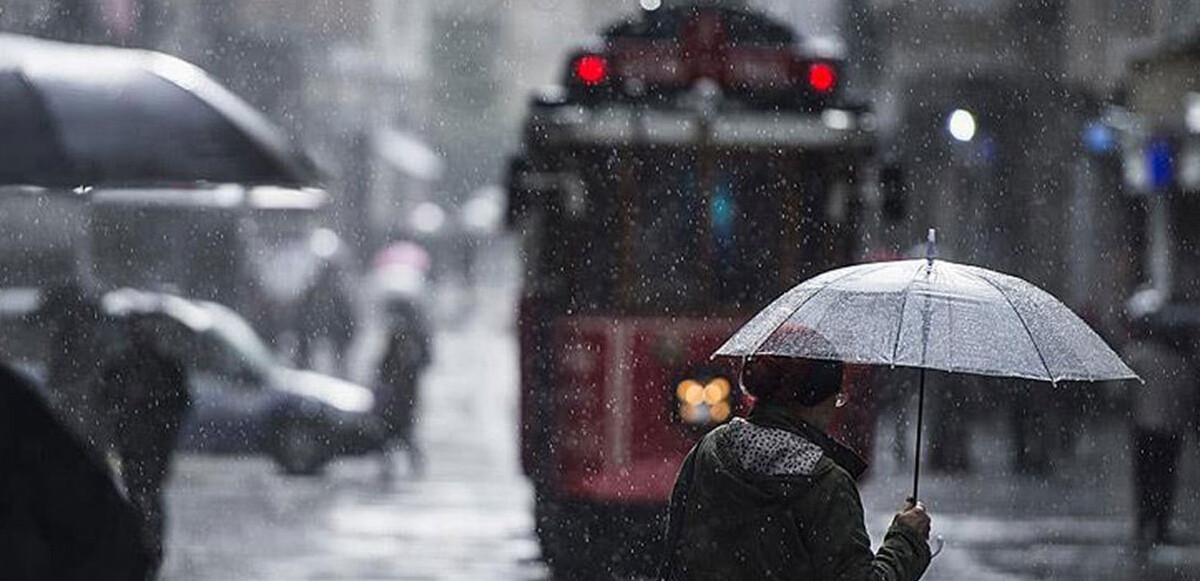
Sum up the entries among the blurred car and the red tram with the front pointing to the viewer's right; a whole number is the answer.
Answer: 1

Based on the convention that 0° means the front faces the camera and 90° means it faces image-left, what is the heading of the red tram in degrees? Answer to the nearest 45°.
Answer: approximately 0°

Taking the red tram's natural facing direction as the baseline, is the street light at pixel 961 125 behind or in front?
behind

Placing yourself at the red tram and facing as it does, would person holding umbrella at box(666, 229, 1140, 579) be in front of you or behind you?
in front

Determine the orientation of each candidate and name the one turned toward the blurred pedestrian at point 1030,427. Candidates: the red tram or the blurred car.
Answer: the blurred car

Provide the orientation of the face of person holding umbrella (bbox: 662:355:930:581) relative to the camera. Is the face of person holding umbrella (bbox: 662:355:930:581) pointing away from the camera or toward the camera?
away from the camera

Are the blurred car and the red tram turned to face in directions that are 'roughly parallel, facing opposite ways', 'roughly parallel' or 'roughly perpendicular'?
roughly perpendicular

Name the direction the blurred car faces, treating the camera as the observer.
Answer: facing to the right of the viewer

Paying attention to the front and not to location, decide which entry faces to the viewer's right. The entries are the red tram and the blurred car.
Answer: the blurred car

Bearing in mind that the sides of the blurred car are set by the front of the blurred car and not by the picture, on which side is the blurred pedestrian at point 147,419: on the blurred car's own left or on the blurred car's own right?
on the blurred car's own right
